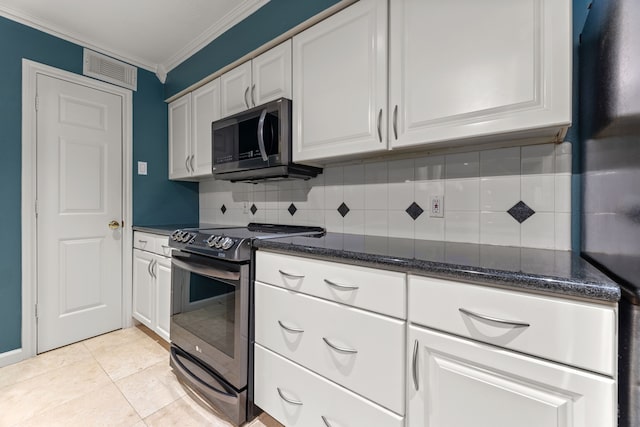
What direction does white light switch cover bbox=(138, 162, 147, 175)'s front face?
toward the camera

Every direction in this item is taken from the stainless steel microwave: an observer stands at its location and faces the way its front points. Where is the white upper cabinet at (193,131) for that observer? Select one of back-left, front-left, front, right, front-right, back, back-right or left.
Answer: right

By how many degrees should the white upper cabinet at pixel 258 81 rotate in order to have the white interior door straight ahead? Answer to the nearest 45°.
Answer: approximately 90° to its right

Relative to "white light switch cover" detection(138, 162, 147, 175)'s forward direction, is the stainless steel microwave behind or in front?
in front

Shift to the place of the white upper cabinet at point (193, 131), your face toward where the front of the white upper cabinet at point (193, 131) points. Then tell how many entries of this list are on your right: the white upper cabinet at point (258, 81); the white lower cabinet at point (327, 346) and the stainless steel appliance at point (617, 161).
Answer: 0

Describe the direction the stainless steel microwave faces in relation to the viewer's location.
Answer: facing the viewer and to the left of the viewer

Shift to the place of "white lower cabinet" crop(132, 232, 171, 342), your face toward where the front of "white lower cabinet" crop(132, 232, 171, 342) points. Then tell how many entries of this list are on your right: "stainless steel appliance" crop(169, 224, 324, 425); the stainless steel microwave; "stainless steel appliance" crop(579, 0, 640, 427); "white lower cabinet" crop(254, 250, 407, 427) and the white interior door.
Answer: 1

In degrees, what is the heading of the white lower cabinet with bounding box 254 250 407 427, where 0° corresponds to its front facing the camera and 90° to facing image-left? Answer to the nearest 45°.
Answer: approximately 45°

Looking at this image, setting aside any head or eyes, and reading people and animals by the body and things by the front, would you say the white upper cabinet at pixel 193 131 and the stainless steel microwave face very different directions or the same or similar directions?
same or similar directions

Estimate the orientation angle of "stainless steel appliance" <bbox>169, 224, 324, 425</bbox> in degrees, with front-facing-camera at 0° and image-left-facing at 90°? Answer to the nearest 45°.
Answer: approximately 45°

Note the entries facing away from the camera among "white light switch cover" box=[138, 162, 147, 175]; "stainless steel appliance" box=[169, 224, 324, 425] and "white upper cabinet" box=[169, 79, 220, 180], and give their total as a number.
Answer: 0

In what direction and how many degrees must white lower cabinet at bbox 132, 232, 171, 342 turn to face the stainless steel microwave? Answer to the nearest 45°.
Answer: approximately 90° to its left

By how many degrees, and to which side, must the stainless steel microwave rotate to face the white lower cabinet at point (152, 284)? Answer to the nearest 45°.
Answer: approximately 90° to its right

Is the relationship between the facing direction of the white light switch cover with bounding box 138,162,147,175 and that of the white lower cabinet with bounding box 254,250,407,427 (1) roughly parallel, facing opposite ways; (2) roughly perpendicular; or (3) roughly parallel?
roughly perpendicular

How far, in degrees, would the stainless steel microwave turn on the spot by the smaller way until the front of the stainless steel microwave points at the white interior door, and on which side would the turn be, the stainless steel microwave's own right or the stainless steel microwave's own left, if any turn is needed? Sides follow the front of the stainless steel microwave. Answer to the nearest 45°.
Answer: approximately 90° to the stainless steel microwave's own right

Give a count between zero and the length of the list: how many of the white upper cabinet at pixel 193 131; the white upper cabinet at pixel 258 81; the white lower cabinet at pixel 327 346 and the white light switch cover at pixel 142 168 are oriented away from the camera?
0

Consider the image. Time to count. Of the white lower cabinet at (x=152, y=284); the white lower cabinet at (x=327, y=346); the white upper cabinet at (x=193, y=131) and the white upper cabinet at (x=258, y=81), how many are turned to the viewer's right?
0

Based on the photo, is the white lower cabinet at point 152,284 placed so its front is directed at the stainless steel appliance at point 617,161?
no
